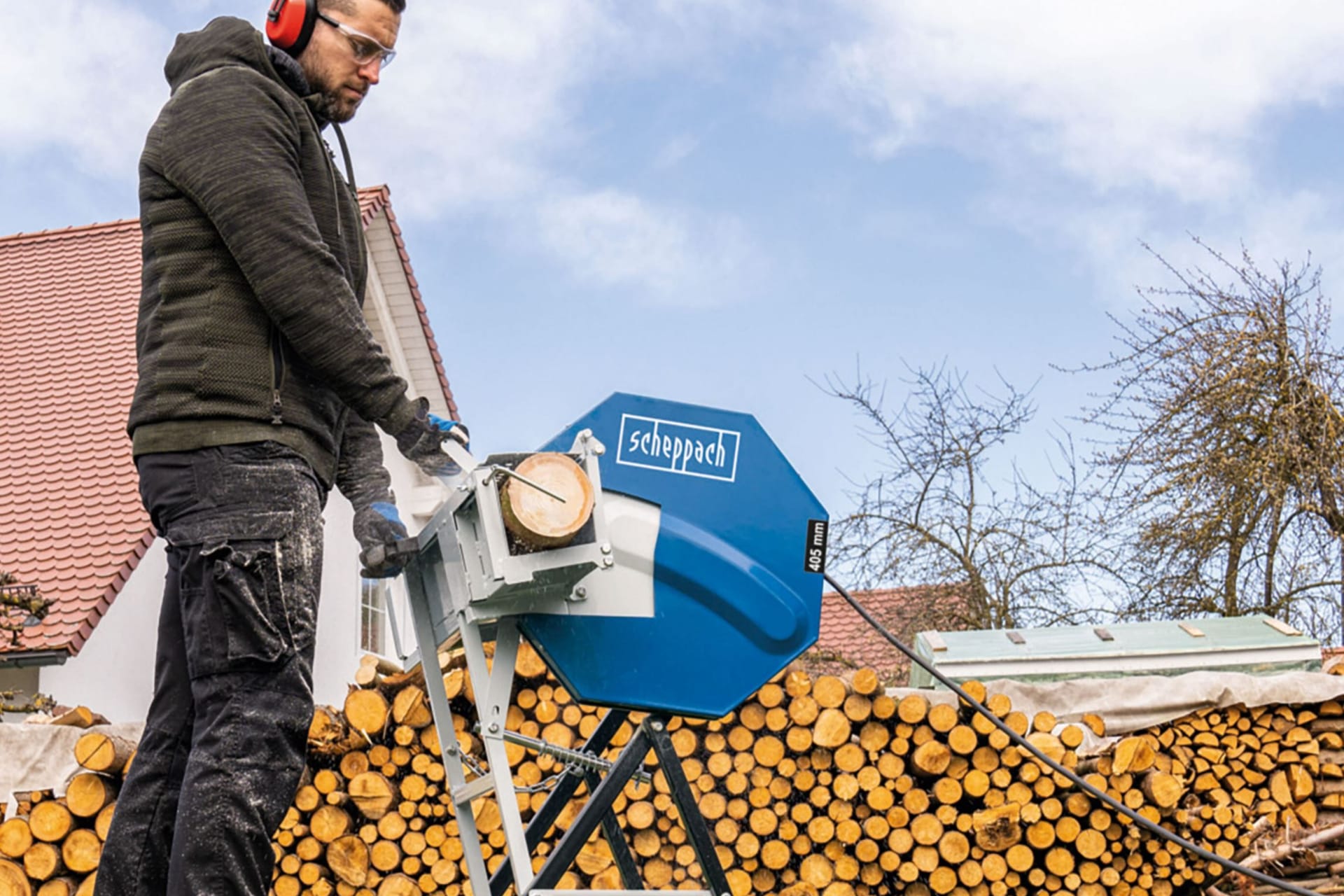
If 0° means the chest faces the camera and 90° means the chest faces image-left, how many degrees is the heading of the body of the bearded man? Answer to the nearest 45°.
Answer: approximately 270°

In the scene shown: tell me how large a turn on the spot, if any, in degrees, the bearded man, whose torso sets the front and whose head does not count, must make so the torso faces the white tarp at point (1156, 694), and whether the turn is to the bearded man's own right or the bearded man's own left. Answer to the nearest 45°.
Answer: approximately 45° to the bearded man's own left
